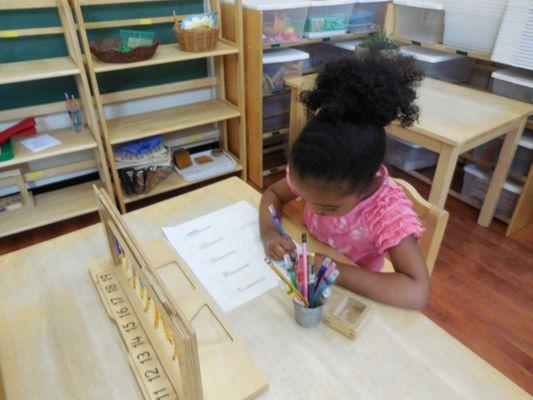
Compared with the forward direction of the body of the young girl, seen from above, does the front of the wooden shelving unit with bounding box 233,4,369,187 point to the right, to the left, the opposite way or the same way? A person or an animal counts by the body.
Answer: to the left

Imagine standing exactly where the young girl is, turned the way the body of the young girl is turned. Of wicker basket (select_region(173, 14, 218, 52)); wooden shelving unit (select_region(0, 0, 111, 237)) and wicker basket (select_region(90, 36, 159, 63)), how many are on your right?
3

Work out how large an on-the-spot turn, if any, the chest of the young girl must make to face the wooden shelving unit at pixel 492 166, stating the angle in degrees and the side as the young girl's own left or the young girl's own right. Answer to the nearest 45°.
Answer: approximately 180°

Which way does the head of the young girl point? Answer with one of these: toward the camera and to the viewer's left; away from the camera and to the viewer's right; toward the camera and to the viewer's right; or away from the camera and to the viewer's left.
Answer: toward the camera and to the viewer's left

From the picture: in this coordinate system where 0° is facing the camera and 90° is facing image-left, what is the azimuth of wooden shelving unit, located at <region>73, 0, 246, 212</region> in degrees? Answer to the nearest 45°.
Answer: approximately 315°

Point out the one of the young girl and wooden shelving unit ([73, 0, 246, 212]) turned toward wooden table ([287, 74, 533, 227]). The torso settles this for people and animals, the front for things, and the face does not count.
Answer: the wooden shelving unit

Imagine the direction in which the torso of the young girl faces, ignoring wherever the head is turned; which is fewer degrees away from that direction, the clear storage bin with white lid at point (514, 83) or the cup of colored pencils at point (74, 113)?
the cup of colored pencils

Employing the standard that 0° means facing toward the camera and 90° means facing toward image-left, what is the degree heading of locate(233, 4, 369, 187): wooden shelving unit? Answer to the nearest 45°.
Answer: approximately 315°

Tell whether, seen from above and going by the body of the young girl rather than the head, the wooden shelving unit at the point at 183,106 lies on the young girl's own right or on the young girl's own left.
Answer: on the young girl's own right

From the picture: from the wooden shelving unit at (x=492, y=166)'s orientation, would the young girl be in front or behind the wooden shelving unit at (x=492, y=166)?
in front
